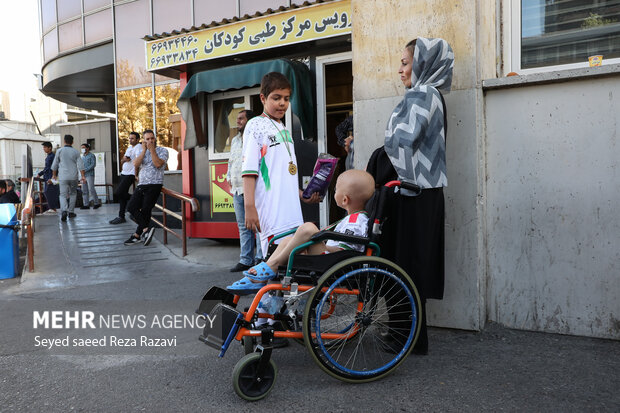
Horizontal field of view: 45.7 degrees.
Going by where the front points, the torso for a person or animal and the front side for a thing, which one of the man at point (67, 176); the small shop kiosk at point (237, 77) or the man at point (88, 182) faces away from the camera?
the man at point (67, 176)

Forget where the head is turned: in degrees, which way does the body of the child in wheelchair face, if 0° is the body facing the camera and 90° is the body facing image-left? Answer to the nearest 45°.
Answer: approximately 90°

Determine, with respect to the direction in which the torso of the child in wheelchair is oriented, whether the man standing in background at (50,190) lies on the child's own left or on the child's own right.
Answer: on the child's own right

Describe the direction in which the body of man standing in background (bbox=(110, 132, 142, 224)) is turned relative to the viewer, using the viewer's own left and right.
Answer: facing the viewer and to the left of the viewer

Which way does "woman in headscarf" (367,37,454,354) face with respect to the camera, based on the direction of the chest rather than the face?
to the viewer's left

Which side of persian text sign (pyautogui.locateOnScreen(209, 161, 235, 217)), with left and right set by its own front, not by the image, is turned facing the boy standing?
front

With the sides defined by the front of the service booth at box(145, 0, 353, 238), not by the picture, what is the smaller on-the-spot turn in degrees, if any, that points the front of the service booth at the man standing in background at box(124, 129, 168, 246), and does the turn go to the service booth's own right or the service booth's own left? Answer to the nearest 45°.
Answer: approximately 90° to the service booth's own right

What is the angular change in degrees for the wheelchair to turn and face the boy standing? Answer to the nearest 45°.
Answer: approximately 45° to its right

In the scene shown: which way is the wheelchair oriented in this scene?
to the viewer's left

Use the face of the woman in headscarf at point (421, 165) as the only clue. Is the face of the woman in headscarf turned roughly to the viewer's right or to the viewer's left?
to the viewer's left

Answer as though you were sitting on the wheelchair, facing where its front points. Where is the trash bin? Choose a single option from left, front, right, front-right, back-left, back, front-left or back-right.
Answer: front-right
